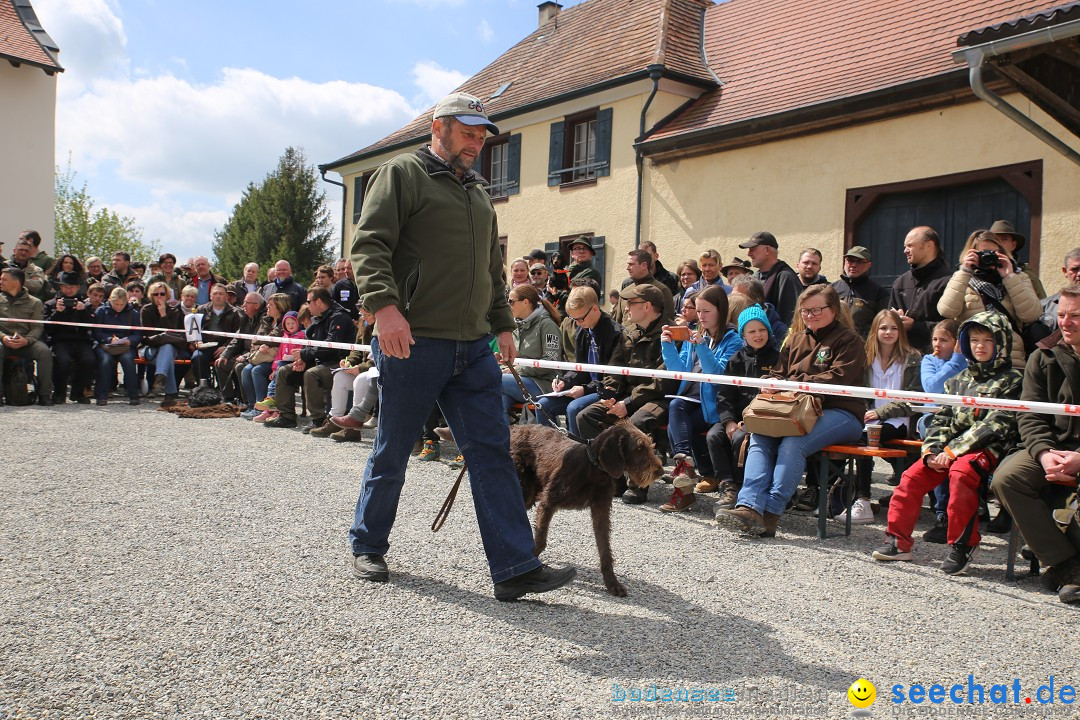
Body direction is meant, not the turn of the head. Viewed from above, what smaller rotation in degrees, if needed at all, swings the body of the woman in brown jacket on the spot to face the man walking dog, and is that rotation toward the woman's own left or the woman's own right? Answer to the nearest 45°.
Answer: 0° — they already face them

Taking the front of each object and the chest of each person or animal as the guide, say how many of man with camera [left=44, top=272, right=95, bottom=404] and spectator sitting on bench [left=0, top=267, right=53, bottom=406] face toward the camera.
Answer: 2

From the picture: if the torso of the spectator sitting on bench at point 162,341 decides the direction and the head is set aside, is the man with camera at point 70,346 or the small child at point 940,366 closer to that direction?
the small child

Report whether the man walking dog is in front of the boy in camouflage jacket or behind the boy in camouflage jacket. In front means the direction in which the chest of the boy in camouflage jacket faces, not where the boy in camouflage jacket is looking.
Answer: in front

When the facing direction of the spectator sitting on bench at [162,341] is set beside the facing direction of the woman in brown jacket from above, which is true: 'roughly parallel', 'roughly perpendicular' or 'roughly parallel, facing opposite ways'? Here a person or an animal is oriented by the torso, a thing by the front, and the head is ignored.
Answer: roughly perpendicular

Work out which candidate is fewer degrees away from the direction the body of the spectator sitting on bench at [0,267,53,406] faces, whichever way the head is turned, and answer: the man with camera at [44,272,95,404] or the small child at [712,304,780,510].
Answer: the small child

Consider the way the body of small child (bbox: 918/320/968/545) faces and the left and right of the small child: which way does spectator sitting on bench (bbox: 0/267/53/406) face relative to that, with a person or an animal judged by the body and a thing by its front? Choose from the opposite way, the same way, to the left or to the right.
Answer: to the left

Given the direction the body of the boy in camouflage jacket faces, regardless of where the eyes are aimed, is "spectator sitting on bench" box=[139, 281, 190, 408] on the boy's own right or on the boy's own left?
on the boy's own right

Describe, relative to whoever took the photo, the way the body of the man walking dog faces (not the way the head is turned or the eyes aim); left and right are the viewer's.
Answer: facing the viewer and to the right of the viewer

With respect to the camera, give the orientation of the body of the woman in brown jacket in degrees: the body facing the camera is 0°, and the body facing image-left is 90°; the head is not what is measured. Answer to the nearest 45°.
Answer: approximately 45°
